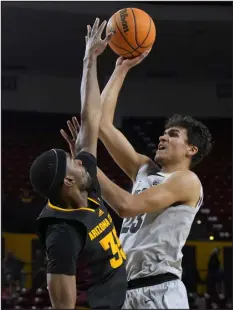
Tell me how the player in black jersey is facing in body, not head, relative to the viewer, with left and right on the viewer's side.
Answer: facing the viewer and to the right of the viewer

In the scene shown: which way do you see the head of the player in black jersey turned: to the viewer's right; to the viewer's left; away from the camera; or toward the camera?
to the viewer's right
